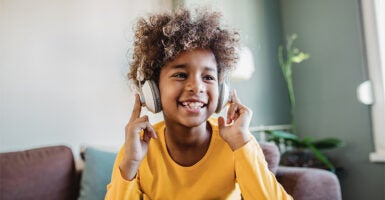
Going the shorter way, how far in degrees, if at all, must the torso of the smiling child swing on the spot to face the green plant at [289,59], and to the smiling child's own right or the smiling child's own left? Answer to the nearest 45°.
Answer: approximately 135° to the smiling child's own left

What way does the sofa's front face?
toward the camera

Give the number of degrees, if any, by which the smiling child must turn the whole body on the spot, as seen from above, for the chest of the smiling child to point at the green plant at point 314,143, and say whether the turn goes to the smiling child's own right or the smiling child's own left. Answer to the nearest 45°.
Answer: approximately 135° to the smiling child's own left

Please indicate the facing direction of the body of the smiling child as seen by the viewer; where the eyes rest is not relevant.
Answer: toward the camera

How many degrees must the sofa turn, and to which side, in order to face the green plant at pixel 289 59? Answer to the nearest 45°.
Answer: approximately 135° to its left

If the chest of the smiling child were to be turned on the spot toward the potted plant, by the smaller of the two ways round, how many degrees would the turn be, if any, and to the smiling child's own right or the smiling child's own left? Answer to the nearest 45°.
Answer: approximately 135° to the smiling child's own left
